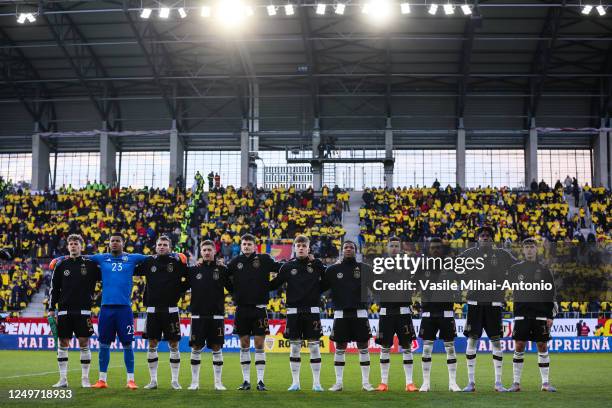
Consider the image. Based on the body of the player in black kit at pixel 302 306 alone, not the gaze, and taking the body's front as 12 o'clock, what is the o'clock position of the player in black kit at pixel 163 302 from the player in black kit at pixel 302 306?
the player in black kit at pixel 163 302 is roughly at 3 o'clock from the player in black kit at pixel 302 306.

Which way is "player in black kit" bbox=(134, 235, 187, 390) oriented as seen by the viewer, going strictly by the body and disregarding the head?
toward the camera

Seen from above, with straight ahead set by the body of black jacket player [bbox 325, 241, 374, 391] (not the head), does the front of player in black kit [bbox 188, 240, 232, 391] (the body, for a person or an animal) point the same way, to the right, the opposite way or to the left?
the same way

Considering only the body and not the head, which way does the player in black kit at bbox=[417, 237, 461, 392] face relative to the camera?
toward the camera

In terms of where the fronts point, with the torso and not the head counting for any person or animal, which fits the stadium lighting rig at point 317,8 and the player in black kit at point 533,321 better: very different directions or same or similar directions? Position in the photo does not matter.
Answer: same or similar directions

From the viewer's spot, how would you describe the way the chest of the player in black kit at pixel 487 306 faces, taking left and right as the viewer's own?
facing the viewer

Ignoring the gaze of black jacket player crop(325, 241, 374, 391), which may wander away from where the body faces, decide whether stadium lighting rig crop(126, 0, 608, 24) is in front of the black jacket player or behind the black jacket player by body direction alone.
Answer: behind

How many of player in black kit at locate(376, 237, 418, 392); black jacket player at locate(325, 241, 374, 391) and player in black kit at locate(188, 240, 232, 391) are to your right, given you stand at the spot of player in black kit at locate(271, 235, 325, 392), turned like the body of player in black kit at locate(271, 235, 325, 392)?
1

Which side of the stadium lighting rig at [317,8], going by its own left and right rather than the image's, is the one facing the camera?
front

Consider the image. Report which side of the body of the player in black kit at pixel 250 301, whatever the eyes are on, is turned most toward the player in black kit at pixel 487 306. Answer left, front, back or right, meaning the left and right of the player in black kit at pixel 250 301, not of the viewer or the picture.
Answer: left

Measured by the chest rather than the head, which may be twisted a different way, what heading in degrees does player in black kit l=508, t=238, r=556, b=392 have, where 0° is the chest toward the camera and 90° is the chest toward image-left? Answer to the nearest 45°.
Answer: approximately 0°

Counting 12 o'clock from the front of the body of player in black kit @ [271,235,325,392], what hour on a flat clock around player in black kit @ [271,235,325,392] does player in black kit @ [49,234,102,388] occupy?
player in black kit @ [49,234,102,388] is roughly at 3 o'clock from player in black kit @ [271,235,325,392].

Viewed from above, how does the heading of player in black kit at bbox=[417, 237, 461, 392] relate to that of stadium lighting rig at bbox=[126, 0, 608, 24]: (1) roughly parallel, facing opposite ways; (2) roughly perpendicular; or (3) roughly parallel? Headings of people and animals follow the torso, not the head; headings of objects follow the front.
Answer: roughly parallel

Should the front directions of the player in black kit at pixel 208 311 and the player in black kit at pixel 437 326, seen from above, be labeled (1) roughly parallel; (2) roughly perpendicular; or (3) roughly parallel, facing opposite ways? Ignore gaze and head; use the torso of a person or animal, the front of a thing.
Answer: roughly parallel

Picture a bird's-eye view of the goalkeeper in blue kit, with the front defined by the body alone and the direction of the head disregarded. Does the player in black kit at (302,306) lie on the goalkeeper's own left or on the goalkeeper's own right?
on the goalkeeper's own left

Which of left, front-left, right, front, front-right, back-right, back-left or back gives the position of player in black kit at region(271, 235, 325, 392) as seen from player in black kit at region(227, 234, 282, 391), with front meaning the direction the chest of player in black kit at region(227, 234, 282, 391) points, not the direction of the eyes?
left

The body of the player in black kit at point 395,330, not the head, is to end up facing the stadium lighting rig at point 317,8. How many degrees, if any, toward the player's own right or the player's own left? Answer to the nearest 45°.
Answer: approximately 180°

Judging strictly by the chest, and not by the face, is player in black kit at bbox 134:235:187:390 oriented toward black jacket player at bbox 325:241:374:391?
no
